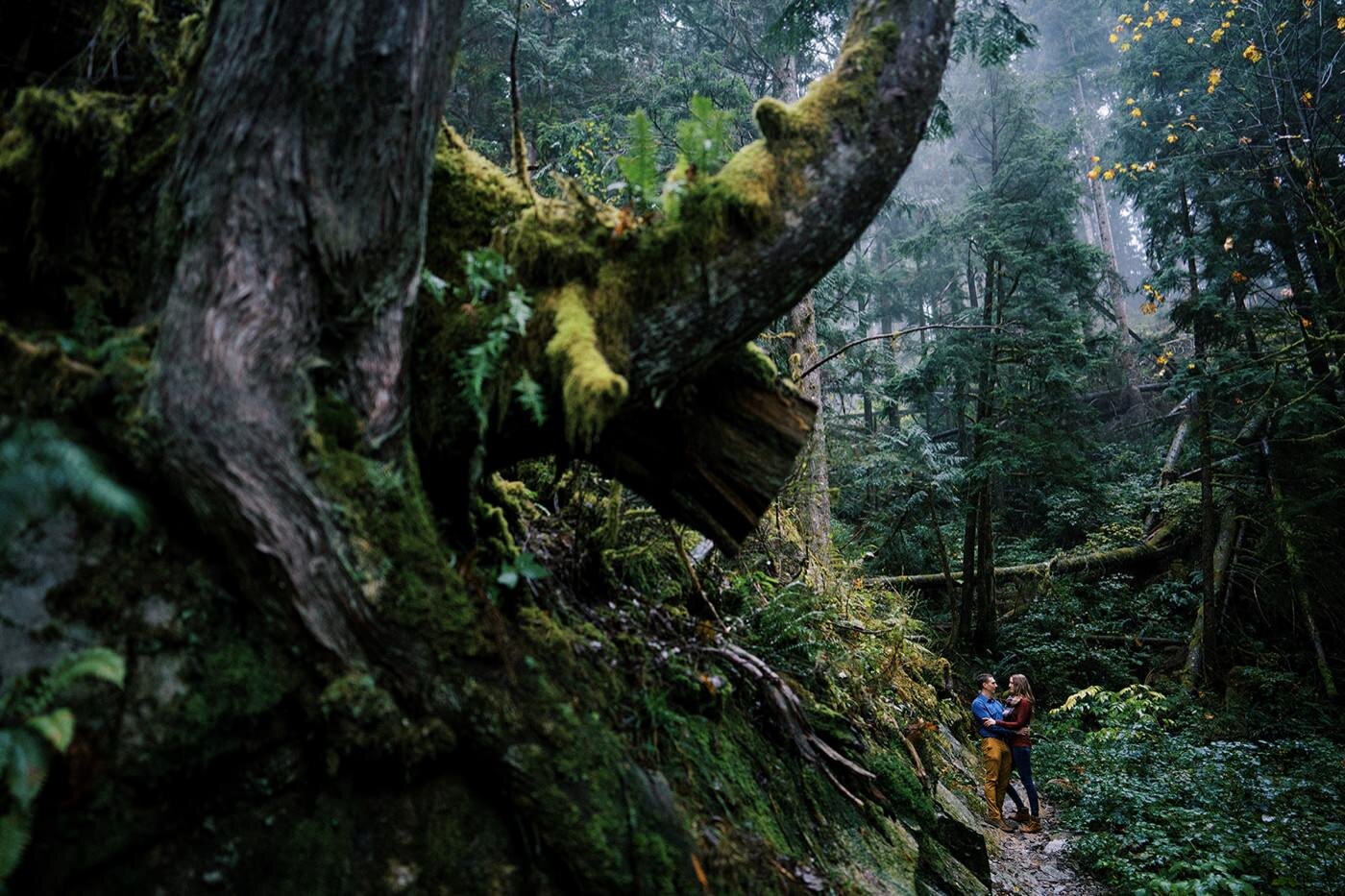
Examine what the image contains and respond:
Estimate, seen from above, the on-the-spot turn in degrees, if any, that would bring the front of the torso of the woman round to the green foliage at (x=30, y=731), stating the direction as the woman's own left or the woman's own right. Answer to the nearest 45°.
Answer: approximately 90° to the woman's own left

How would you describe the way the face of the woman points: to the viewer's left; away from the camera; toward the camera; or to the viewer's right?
to the viewer's left

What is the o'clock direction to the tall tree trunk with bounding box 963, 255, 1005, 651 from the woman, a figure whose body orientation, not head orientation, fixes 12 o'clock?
The tall tree trunk is roughly at 3 o'clock from the woman.

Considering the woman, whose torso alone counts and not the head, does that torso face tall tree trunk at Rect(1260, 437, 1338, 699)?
no

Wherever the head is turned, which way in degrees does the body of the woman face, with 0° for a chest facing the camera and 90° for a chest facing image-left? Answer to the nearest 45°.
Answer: approximately 90°

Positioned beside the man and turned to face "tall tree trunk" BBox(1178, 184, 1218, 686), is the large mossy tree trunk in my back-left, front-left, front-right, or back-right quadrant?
back-right

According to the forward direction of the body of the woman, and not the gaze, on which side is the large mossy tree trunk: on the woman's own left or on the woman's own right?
on the woman's own left

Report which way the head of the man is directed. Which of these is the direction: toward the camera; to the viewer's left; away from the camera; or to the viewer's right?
to the viewer's right

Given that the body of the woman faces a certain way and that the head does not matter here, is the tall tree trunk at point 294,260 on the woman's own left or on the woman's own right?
on the woman's own left

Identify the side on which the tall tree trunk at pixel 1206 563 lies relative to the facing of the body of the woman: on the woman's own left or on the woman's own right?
on the woman's own right

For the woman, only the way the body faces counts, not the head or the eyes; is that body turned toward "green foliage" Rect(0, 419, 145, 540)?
no
